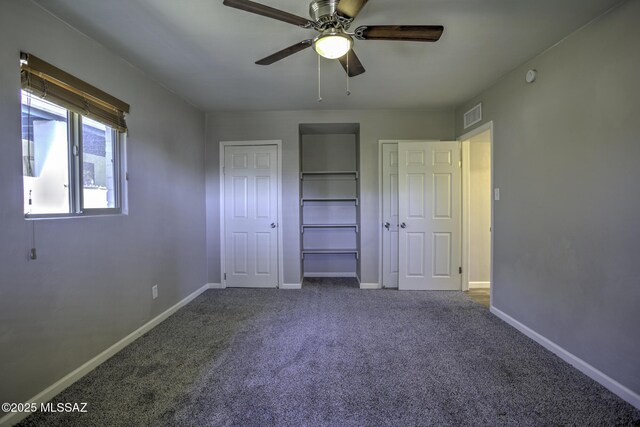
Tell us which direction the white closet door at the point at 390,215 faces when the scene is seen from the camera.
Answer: facing the viewer

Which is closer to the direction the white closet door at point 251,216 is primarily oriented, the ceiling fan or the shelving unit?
the ceiling fan

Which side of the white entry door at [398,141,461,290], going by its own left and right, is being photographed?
front

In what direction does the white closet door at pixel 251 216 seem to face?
toward the camera

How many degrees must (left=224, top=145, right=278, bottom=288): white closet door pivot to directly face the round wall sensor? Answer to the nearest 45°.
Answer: approximately 45° to its left

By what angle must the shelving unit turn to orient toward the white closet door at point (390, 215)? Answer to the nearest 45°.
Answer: approximately 45° to its left

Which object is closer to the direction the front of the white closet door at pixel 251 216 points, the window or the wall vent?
the window
